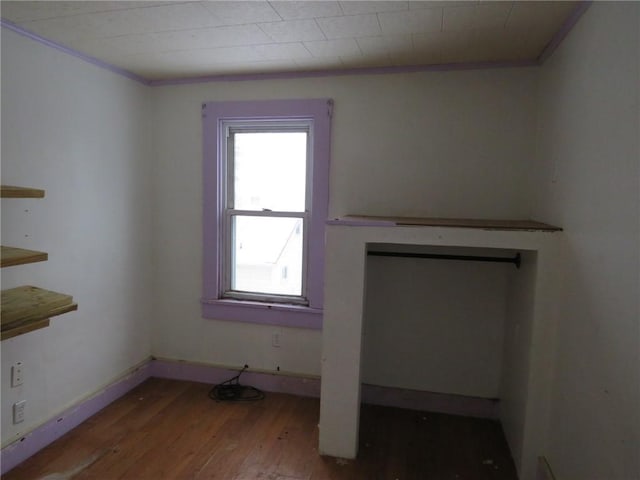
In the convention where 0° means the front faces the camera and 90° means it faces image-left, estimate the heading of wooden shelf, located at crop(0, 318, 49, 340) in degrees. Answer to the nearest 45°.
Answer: approximately 315°

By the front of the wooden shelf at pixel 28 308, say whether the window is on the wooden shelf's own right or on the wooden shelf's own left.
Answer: on the wooden shelf's own left

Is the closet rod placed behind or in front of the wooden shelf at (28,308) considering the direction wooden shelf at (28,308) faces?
in front

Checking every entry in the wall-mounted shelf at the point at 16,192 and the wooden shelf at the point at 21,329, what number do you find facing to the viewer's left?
0

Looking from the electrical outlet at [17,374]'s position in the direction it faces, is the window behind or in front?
in front

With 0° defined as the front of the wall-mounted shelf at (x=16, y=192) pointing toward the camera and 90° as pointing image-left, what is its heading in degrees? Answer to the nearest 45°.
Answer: approximately 315°

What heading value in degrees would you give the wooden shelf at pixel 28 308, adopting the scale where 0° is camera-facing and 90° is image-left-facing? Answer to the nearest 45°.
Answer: approximately 315°
